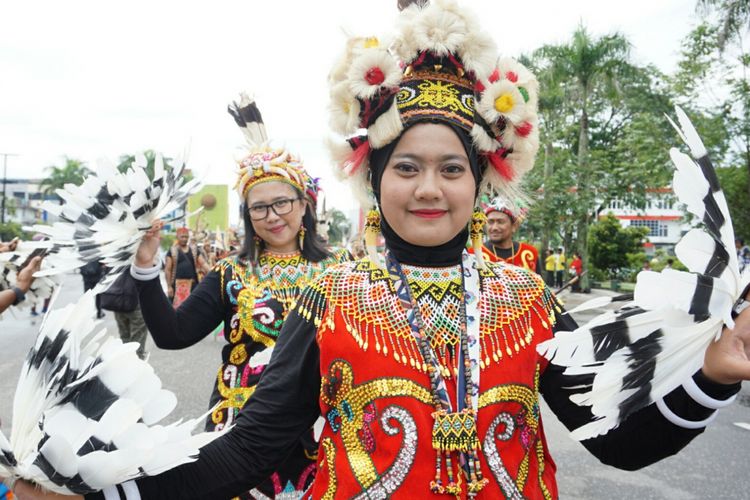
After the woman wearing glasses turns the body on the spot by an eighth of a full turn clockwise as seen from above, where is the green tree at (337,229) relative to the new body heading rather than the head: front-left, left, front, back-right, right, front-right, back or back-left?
back-right

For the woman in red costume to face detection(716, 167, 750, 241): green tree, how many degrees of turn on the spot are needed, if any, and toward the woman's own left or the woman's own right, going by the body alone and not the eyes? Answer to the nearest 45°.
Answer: approximately 135° to the woman's own left

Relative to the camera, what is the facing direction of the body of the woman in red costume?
toward the camera

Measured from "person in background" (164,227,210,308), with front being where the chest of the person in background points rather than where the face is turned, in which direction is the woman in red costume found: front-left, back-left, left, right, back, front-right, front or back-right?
front

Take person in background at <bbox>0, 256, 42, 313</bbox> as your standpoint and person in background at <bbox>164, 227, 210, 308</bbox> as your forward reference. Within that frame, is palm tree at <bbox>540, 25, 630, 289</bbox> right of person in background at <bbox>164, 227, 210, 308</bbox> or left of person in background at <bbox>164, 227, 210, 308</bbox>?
right

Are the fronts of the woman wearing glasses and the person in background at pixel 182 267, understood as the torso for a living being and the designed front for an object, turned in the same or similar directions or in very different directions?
same or similar directions

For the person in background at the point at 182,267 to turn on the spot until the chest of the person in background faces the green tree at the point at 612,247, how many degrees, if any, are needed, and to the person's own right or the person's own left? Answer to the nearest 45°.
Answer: approximately 135° to the person's own left

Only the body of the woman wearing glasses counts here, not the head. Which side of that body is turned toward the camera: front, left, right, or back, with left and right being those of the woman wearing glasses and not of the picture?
front

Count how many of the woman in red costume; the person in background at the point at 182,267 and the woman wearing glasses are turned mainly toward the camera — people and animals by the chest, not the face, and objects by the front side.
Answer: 3

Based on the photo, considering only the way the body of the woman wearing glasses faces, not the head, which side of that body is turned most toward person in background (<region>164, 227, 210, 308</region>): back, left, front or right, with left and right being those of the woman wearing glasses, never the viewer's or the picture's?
back

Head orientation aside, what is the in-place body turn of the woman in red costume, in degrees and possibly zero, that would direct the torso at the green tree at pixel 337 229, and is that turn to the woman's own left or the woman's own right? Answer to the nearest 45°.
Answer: approximately 180°

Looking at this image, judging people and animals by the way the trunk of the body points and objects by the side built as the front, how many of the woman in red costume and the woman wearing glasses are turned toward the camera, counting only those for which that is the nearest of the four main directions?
2

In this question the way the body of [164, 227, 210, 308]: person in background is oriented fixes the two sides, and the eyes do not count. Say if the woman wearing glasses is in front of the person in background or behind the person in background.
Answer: in front

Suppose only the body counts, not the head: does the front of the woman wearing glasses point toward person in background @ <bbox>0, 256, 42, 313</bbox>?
no

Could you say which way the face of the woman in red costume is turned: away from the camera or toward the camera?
toward the camera

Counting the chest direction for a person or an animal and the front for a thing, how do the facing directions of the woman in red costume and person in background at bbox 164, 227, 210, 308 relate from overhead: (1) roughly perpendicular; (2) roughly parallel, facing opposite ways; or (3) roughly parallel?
roughly parallel

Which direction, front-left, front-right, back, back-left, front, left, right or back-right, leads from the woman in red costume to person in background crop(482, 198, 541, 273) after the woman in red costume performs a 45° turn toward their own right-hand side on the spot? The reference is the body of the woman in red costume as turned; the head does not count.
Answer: back-right
